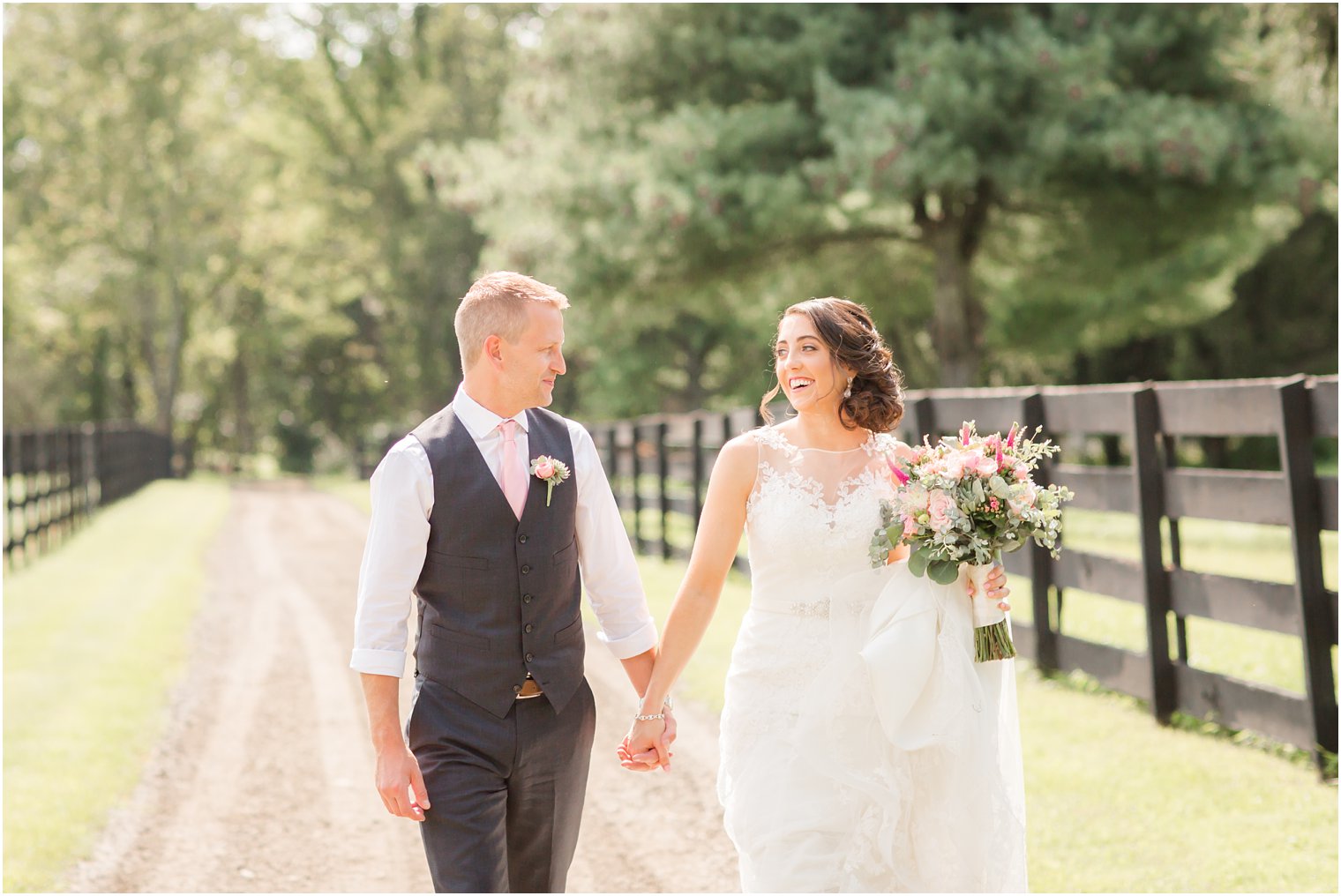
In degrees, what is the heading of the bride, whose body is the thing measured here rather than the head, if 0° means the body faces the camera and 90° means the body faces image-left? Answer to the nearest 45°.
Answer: approximately 0°

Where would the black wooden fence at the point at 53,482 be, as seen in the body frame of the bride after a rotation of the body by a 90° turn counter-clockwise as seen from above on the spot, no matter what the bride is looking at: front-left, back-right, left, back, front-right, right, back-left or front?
back-left

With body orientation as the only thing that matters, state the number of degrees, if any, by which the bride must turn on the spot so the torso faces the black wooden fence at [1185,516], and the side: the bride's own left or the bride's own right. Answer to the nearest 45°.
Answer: approximately 135° to the bride's own left

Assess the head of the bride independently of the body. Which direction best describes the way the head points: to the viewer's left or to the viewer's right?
to the viewer's left

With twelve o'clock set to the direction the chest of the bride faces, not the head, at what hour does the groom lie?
The groom is roughly at 2 o'clock from the bride.
